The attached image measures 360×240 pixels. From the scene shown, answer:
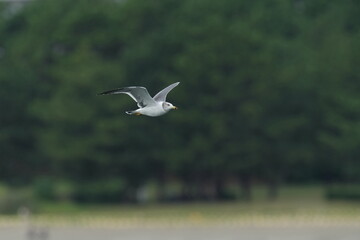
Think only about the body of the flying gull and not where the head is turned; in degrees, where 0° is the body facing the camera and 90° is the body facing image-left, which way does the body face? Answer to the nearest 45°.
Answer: approximately 270°
